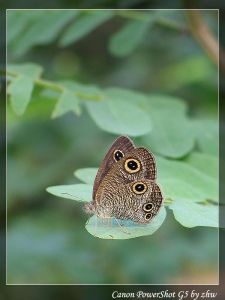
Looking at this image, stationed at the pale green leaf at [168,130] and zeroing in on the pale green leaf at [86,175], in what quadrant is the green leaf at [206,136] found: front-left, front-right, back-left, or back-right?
back-left

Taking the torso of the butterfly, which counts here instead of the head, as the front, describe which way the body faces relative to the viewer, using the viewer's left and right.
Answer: facing to the left of the viewer

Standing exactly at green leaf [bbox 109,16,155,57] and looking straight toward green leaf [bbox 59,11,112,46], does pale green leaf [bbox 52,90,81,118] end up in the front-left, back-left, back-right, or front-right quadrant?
front-left

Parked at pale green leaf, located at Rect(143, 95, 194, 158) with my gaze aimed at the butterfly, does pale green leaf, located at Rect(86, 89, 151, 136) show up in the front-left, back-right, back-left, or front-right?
front-right
